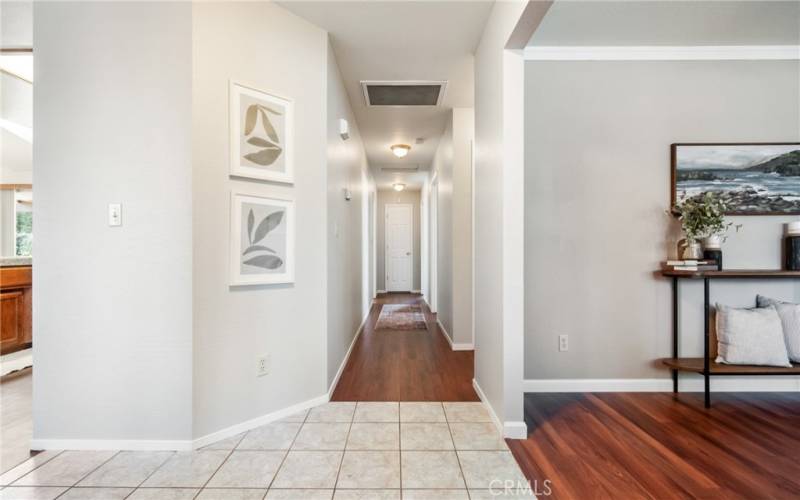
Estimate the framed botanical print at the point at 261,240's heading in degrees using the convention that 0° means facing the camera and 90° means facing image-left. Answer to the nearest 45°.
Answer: approximately 315°

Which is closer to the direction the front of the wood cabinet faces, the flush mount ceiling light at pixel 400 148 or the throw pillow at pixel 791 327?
the throw pillow

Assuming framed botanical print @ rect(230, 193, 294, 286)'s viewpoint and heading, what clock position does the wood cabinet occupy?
The wood cabinet is roughly at 6 o'clock from the framed botanical print.

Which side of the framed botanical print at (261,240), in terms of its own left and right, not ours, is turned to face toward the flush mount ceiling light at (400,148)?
left

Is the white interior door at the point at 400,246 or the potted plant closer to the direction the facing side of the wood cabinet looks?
the potted plant

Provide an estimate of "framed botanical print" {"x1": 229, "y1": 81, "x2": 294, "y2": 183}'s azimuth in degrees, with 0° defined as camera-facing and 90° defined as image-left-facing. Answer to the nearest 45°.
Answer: approximately 315°
